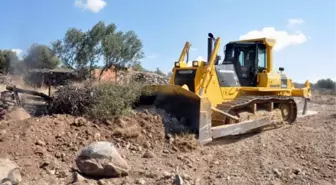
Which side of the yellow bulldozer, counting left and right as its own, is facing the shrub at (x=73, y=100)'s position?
front

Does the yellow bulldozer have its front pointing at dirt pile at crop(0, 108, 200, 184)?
yes

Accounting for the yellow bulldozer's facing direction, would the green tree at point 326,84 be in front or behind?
behind

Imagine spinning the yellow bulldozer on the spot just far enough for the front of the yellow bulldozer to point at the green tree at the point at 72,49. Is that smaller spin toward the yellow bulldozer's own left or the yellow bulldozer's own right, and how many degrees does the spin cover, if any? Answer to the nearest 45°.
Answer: approximately 90° to the yellow bulldozer's own right

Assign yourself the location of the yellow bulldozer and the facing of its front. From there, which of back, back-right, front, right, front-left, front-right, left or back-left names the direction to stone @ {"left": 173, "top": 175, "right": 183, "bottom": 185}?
front-left

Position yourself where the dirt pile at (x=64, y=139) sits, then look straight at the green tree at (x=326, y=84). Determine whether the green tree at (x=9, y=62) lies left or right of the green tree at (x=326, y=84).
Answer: left

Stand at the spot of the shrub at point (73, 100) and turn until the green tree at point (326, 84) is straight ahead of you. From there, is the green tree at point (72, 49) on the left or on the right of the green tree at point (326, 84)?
left

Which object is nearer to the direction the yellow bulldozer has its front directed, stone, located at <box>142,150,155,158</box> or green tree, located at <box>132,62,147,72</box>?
the stone

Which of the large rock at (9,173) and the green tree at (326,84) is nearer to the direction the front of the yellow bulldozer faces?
the large rock

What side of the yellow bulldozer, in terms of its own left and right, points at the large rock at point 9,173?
front

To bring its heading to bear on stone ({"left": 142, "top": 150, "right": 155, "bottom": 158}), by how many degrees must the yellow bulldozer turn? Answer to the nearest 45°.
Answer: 0° — it already faces it

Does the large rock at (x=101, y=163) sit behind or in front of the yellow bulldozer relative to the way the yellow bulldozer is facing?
in front

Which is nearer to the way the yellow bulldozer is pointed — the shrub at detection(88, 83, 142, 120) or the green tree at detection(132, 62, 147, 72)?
the shrub

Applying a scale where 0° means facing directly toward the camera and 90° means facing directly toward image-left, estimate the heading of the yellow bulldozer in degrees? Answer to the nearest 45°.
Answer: approximately 45°

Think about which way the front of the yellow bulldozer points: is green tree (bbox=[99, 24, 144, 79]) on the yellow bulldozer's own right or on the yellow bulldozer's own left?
on the yellow bulldozer's own right

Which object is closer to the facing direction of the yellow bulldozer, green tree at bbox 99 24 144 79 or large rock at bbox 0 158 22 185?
the large rock

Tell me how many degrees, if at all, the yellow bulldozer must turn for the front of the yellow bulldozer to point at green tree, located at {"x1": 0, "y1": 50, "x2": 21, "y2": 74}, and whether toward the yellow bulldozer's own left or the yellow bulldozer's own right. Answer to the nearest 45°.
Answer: approximately 90° to the yellow bulldozer's own right
